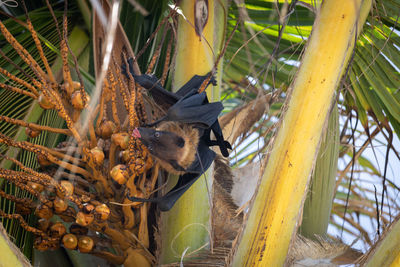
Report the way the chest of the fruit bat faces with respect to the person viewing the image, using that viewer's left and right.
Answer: facing to the left of the viewer
